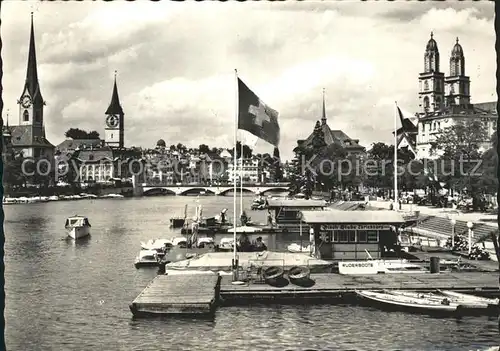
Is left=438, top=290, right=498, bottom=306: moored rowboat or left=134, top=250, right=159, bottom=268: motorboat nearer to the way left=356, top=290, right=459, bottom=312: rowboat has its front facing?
the motorboat

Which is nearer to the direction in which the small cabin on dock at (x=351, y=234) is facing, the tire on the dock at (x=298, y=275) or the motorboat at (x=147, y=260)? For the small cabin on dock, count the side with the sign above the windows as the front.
the tire on the dock

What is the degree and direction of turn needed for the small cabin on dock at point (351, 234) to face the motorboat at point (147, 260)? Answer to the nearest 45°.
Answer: approximately 90° to its right

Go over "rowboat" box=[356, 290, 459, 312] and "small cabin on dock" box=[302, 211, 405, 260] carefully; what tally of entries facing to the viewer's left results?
1

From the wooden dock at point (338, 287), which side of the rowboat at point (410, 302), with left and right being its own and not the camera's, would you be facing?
front

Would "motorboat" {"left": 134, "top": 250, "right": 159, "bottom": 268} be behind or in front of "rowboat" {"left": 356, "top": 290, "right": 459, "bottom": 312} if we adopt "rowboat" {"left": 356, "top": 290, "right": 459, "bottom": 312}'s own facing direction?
in front

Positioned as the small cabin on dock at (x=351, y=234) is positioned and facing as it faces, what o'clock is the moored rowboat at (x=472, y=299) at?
The moored rowboat is roughly at 11 o'clock from the small cabin on dock.

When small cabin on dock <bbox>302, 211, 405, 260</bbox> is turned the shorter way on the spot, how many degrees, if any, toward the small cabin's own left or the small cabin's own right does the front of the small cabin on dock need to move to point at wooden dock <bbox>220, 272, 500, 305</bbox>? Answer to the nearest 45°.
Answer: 0° — it already faces it

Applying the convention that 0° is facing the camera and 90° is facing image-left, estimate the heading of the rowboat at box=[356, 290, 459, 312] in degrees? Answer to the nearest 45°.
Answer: approximately 90°
